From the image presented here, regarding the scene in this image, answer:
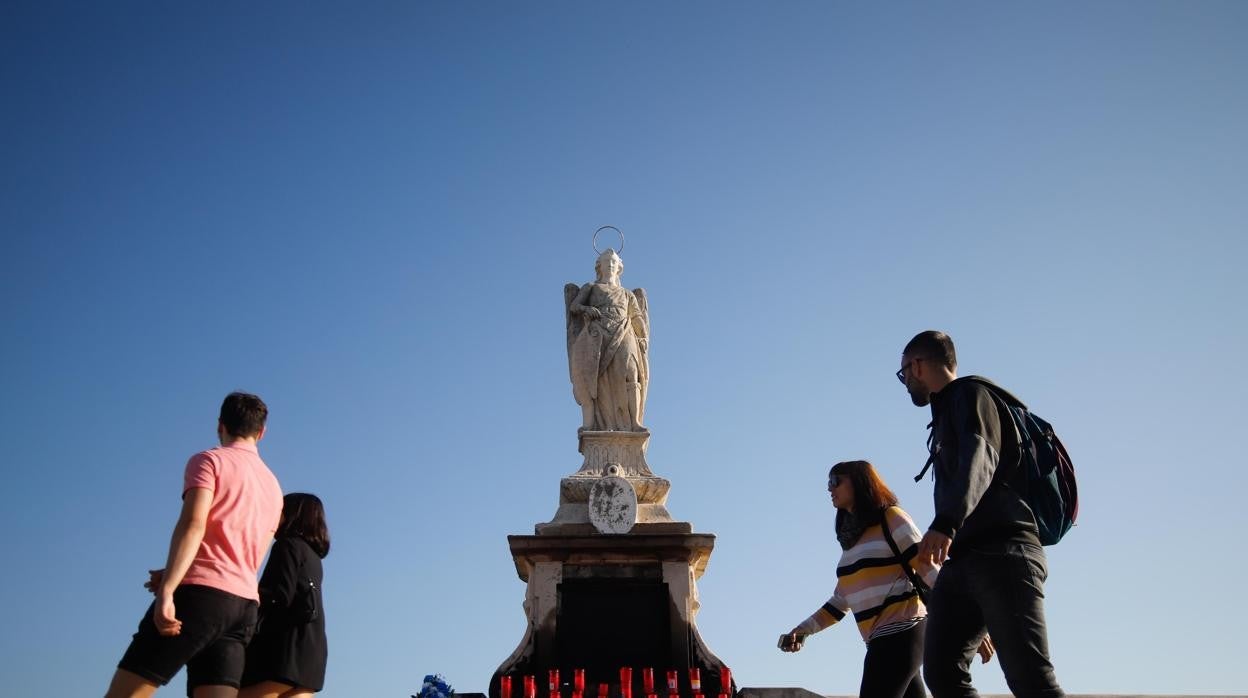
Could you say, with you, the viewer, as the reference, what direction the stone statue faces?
facing the viewer

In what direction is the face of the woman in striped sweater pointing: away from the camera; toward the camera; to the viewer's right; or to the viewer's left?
to the viewer's left

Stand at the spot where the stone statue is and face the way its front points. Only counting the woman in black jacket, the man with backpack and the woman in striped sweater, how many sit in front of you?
3

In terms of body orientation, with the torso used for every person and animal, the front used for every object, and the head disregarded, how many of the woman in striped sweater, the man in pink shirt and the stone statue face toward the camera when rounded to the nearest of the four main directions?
1

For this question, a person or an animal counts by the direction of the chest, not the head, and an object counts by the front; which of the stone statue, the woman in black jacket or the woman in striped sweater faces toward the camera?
the stone statue

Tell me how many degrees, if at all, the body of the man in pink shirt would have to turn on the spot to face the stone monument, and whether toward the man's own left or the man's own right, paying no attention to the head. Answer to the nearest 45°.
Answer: approximately 90° to the man's own right

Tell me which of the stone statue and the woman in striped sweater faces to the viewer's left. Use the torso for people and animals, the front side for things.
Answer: the woman in striped sweater

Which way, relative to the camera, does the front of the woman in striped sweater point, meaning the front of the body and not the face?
to the viewer's left

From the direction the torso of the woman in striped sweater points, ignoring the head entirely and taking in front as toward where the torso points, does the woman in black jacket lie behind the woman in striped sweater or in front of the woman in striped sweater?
in front

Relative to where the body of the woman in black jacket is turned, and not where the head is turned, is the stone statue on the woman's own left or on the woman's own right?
on the woman's own right

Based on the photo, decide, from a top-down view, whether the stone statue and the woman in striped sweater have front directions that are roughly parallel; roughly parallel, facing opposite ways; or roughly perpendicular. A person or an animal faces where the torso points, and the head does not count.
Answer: roughly perpendicular

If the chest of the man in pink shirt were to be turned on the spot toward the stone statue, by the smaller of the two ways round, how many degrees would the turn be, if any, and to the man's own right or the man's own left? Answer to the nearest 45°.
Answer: approximately 90° to the man's own right

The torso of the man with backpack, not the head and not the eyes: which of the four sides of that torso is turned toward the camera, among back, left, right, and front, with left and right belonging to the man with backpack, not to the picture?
left

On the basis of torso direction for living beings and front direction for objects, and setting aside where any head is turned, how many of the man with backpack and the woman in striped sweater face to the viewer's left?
2
